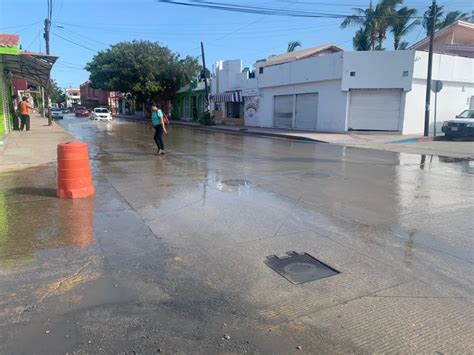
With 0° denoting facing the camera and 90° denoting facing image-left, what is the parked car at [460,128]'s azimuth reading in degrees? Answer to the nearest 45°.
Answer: approximately 45°

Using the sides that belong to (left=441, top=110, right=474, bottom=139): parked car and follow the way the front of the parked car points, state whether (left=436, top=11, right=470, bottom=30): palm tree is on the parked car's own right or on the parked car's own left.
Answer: on the parked car's own right

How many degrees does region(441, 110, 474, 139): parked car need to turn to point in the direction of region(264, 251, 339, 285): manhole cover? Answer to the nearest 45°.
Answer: approximately 45° to its left

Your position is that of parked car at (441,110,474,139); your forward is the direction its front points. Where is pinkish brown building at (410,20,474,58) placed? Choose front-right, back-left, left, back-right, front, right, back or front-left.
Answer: back-right

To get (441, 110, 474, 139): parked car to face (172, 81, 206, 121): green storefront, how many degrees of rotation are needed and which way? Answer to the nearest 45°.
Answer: approximately 90° to its right
